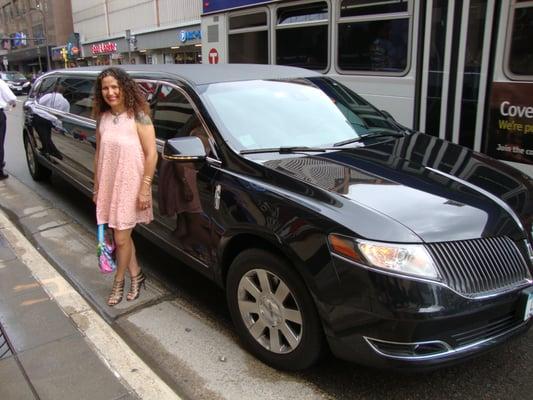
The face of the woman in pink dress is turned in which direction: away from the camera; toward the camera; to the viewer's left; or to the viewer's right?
toward the camera

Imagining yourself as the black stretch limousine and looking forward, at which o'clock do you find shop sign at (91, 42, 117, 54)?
The shop sign is roughly at 7 o'clock from the black stretch limousine.

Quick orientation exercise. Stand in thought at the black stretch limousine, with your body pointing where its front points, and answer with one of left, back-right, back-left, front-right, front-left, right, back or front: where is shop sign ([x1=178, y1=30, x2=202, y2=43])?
back-left

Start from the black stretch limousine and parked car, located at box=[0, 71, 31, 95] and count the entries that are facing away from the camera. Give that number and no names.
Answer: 0

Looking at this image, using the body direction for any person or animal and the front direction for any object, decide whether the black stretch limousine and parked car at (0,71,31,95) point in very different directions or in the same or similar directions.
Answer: same or similar directions

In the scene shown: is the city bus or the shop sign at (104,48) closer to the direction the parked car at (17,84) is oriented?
the city bus

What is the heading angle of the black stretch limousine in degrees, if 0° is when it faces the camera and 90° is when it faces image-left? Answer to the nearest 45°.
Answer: approximately 315°

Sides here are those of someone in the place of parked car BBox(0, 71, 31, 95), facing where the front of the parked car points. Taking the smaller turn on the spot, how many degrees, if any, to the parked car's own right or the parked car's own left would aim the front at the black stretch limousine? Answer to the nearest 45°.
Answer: approximately 45° to the parked car's own right

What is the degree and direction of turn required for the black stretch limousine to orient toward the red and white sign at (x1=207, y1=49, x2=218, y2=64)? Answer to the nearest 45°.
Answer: approximately 135° to its left

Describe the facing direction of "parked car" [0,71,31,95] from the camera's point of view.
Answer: facing the viewer and to the right of the viewer
